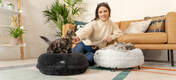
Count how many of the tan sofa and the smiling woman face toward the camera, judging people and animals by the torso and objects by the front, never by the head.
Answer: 2

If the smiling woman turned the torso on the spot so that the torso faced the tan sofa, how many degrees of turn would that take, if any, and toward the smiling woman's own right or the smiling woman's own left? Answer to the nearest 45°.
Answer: approximately 90° to the smiling woman's own left

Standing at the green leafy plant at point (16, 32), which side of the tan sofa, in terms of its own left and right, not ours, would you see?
right

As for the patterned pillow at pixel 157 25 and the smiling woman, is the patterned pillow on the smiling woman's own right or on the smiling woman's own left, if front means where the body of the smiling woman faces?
on the smiling woman's own left

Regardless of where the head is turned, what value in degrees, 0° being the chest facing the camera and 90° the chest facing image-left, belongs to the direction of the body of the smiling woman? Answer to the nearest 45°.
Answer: approximately 0°

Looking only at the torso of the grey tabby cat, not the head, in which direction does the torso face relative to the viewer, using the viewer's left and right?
facing to the right of the viewer

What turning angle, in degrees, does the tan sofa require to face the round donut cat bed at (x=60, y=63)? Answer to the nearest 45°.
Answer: approximately 45° to its right
